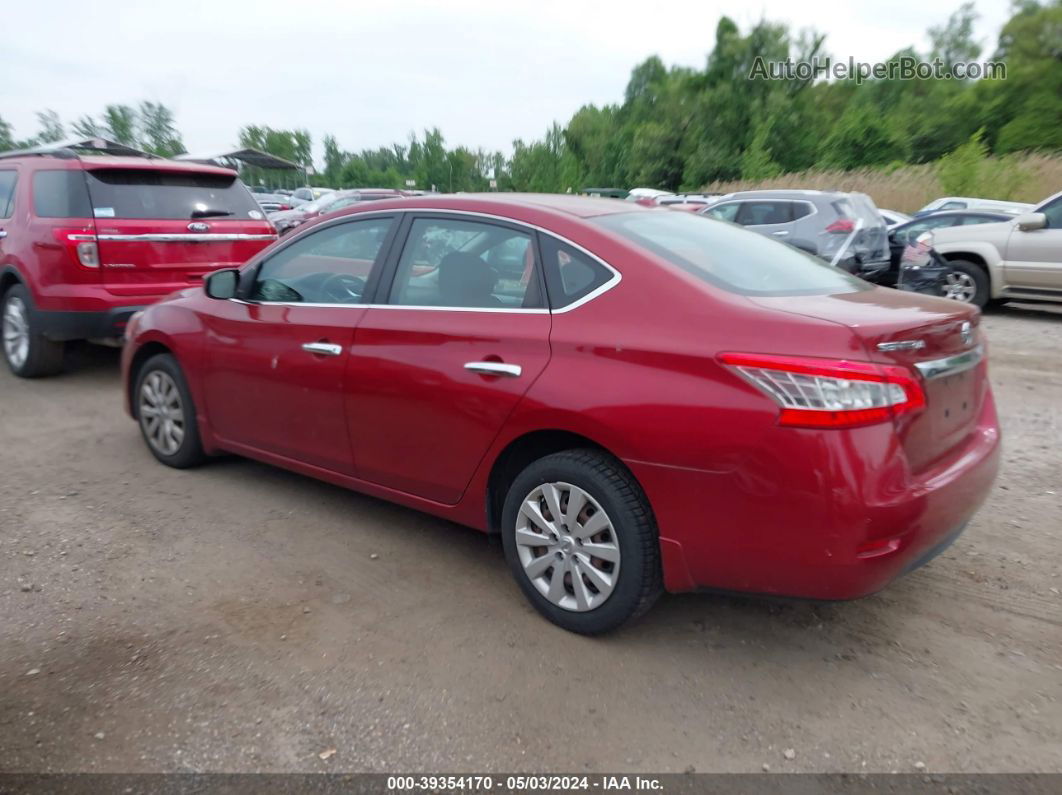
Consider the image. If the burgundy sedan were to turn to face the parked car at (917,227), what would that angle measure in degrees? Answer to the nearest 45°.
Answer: approximately 90° to its right

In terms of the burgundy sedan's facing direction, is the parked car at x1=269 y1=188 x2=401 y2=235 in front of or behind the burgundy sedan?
in front

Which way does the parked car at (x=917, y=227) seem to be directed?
to the viewer's left

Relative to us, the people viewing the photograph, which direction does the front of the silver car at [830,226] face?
facing away from the viewer and to the left of the viewer

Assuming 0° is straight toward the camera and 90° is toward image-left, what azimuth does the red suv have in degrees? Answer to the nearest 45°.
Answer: approximately 135°

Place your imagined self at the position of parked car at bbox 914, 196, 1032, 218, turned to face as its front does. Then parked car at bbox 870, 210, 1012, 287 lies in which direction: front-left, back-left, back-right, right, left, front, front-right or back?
left
